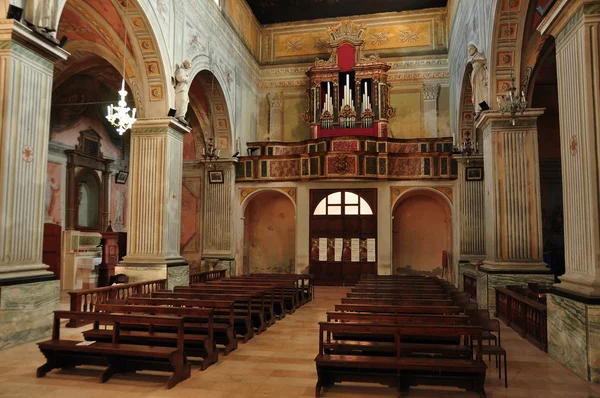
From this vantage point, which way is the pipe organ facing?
toward the camera

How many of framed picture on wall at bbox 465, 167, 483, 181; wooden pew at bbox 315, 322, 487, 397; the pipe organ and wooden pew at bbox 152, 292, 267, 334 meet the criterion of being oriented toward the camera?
4

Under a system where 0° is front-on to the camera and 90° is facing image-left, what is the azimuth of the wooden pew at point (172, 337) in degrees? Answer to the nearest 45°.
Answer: approximately 45°

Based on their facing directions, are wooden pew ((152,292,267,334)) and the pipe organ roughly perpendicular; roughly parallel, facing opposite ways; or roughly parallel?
roughly parallel

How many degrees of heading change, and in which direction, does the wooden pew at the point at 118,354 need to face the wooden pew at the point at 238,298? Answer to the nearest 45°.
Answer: approximately 180°

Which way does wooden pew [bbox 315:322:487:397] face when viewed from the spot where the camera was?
facing the viewer

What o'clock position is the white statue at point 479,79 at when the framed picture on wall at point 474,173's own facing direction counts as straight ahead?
The white statue is roughly at 12 o'clock from the framed picture on wall.

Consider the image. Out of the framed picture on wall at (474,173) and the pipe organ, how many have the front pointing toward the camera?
2

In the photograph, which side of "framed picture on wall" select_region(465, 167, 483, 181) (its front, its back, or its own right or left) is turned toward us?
front

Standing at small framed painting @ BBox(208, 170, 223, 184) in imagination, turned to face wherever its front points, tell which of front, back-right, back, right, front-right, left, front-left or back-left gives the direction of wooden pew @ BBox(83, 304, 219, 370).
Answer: front

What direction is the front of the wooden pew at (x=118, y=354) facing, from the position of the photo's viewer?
facing the viewer and to the left of the viewer

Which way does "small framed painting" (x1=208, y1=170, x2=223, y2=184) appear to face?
toward the camera

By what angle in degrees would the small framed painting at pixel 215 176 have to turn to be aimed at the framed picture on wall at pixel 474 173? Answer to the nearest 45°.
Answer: approximately 90° to its left
